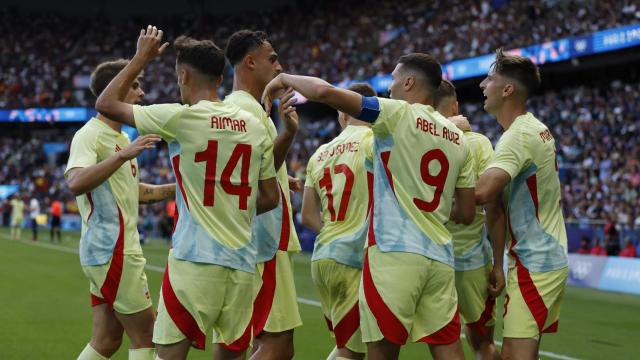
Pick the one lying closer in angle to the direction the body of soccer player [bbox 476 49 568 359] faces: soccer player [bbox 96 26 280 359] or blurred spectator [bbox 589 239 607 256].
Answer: the soccer player

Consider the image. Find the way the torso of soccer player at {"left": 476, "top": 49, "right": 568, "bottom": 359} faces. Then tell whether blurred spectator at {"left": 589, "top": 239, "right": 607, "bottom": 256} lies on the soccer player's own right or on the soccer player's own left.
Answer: on the soccer player's own right

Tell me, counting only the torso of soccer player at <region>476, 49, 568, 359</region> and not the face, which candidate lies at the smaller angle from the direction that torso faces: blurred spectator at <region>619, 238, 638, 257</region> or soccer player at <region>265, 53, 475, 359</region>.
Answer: the soccer player

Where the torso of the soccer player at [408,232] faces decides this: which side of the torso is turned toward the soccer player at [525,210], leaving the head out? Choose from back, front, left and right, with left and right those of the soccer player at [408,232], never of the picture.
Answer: right

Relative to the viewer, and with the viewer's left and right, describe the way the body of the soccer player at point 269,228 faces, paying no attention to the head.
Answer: facing to the right of the viewer

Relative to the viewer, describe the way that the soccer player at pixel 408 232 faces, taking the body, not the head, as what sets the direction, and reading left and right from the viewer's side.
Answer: facing away from the viewer and to the left of the viewer

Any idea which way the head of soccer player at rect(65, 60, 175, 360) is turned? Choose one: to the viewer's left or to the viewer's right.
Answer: to the viewer's right

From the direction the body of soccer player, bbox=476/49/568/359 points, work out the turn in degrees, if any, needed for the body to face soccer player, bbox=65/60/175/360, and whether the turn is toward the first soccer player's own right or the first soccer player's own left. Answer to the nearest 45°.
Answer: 0° — they already face them
